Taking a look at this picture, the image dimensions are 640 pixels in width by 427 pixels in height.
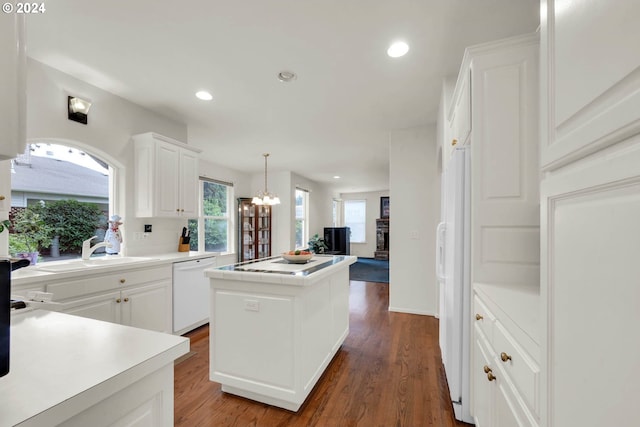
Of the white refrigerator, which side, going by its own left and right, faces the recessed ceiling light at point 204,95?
front

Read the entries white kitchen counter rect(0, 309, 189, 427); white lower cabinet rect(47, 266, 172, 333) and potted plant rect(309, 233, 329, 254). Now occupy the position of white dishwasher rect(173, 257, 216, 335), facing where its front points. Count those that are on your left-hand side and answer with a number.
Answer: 1

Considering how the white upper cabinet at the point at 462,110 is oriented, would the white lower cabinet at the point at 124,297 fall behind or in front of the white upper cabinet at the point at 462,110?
in front

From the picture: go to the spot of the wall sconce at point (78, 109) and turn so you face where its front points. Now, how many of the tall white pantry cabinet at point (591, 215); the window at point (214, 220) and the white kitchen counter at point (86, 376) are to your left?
1

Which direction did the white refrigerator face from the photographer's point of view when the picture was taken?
facing to the left of the viewer

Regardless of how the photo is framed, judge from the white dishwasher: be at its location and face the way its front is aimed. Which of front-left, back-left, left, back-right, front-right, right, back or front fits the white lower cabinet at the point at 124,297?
right

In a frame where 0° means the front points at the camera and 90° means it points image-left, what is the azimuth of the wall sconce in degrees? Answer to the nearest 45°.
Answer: approximately 315°

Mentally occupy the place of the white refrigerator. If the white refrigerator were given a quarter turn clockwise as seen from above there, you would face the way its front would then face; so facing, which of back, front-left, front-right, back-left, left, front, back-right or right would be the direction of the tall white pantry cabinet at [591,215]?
back

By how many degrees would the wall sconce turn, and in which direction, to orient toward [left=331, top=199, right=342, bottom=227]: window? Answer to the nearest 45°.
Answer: approximately 90° to its left

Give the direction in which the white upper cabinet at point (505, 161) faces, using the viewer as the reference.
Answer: facing to the left of the viewer

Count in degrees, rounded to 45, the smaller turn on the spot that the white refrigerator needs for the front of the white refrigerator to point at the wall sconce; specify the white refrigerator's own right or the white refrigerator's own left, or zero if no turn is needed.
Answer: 0° — it already faces it

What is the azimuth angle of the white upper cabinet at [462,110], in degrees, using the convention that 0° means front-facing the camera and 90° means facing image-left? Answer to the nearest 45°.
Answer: approximately 90°

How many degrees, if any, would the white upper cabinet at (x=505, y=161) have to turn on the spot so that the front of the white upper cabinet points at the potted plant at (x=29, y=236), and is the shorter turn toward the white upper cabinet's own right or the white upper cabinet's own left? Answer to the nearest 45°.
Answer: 0° — it already faces it
